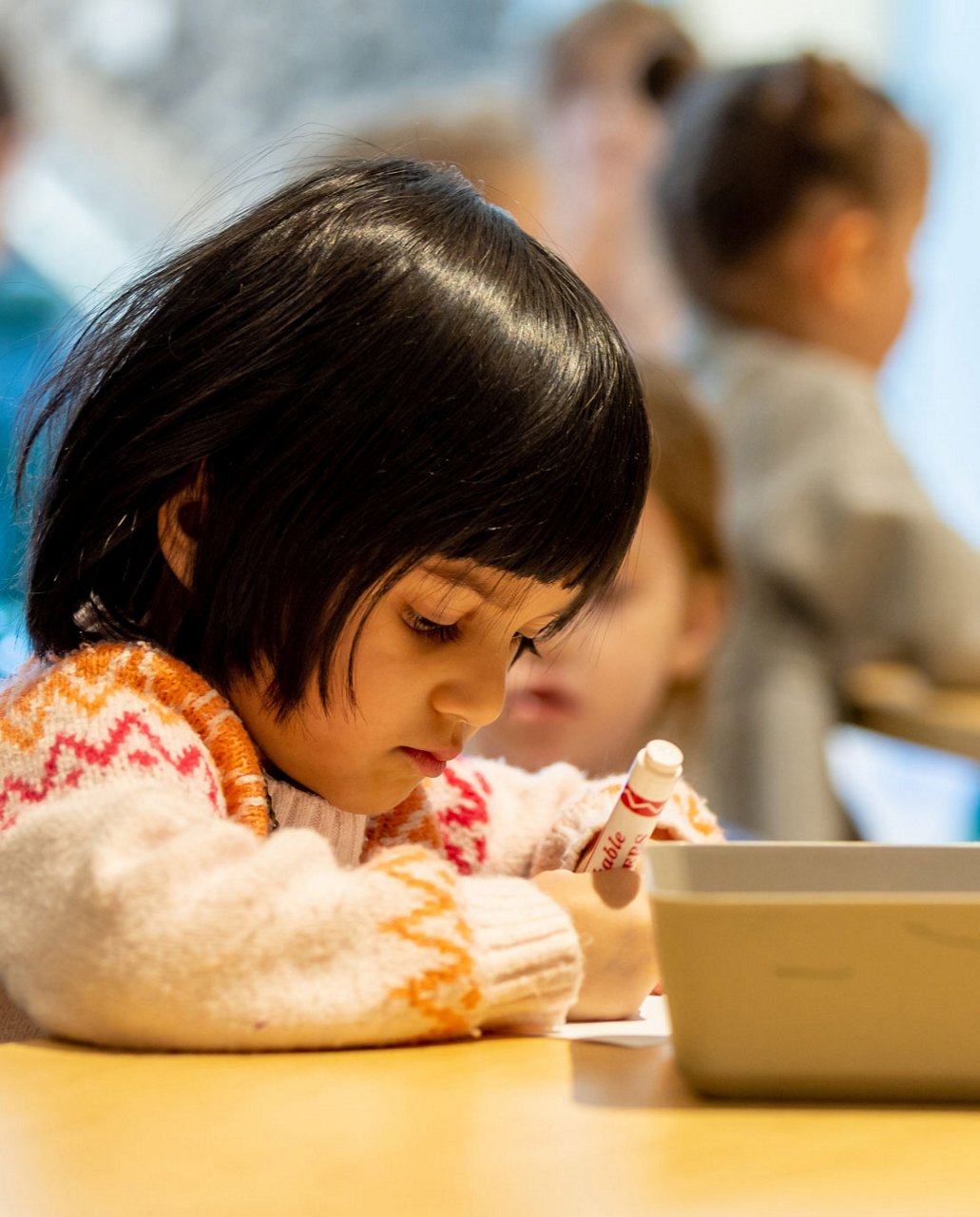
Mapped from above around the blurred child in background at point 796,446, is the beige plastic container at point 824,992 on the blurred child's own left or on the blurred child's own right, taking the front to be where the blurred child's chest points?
on the blurred child's own right

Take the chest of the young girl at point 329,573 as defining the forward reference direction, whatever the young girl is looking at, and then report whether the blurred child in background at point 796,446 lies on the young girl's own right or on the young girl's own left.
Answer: on the young girl's own left

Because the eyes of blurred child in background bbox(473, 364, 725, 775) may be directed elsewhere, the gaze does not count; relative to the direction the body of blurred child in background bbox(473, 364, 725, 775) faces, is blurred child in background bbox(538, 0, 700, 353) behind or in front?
behind

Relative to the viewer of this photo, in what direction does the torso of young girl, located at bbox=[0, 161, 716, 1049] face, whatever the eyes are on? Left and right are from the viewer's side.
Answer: facing the viewer and to the right of the viewer

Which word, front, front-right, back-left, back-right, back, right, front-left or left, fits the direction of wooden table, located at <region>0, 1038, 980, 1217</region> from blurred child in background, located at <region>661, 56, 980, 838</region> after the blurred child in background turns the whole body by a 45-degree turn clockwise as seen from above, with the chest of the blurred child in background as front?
right

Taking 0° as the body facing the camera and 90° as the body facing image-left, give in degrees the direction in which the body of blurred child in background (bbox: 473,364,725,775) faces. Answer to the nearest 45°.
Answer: approximately 45°

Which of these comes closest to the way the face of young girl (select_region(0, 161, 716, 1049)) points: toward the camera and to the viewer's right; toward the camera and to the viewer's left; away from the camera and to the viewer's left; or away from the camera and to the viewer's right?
toward the camera and to the viewer's right

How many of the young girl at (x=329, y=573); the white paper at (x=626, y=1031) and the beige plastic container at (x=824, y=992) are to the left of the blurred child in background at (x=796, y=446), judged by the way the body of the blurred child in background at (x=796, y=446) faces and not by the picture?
0

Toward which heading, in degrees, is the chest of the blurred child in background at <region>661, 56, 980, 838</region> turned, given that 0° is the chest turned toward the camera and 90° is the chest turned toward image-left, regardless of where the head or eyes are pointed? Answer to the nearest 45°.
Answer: approximately 225°
